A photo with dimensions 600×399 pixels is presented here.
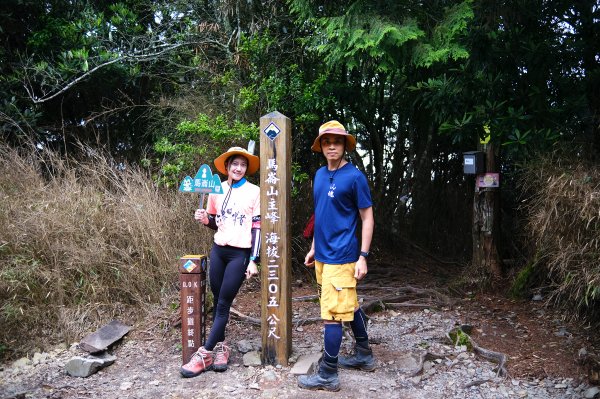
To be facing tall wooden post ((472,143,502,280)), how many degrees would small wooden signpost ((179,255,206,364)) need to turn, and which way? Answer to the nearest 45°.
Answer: approximately 135° to its left

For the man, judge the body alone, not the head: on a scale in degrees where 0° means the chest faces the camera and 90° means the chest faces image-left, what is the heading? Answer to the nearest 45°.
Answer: approximately 45°

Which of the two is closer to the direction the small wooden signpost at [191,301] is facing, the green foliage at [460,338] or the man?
the man

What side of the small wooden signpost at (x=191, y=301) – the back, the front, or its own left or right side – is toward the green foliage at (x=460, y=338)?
left

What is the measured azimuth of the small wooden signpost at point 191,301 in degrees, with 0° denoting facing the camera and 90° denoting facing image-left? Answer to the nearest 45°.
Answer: approximately 0°

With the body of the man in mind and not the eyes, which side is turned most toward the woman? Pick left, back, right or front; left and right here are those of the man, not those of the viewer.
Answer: right

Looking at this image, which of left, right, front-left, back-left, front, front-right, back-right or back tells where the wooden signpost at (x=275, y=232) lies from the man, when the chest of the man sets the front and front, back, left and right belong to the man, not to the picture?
right
